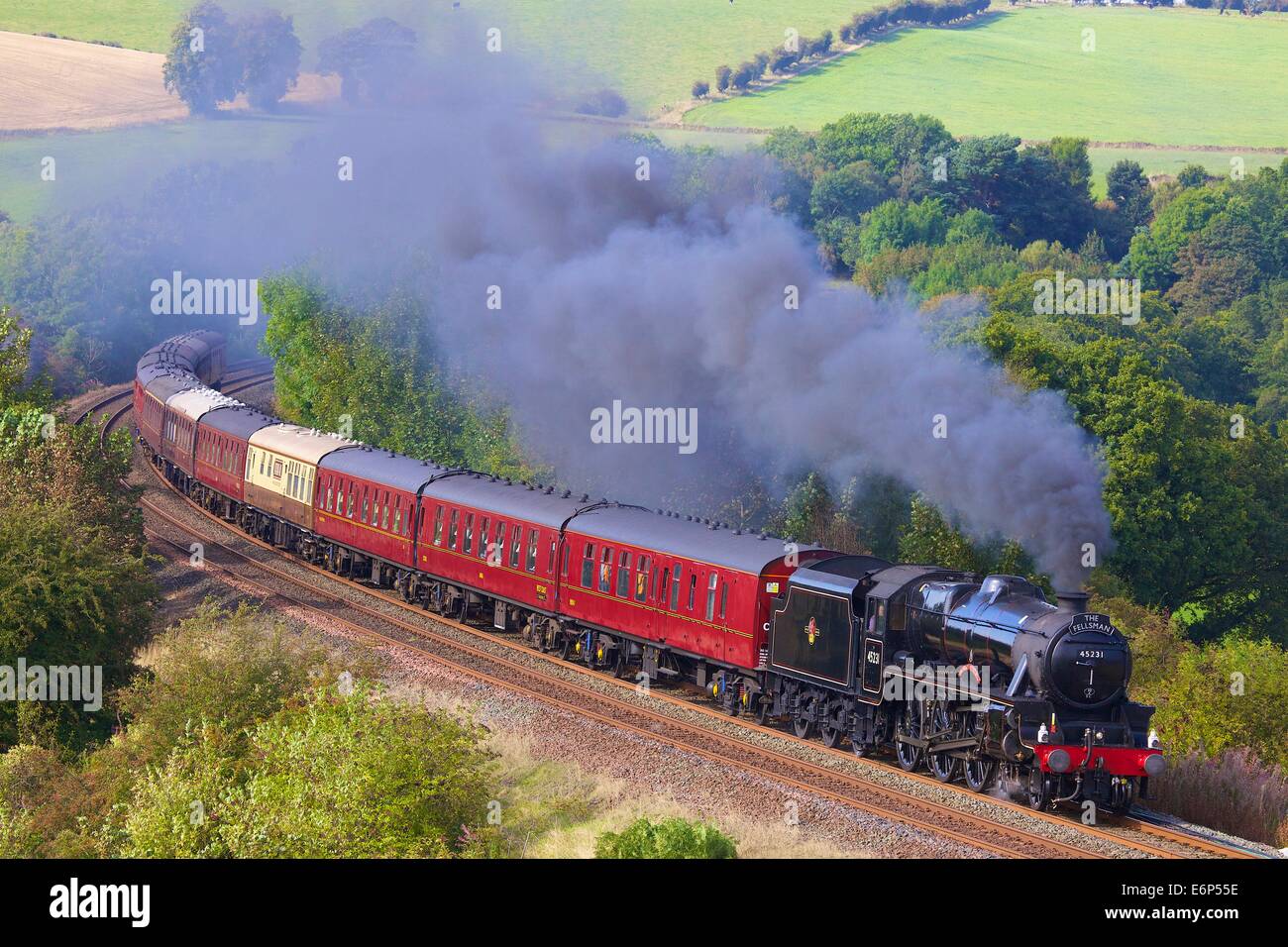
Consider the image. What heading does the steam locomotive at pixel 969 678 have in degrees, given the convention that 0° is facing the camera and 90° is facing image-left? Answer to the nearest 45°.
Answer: approximately 315°

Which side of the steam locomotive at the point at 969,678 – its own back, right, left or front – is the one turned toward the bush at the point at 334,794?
right

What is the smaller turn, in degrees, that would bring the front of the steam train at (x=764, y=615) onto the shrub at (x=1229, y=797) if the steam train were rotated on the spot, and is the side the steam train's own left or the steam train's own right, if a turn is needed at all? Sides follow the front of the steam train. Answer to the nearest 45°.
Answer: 0° — it already faces it

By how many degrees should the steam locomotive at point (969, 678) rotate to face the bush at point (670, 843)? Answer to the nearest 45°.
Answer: approximately 90° to its right

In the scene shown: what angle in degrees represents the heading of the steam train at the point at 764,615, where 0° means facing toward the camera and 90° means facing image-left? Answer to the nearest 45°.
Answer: approximately 315°

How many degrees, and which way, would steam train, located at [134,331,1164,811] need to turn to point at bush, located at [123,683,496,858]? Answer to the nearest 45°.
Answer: approximately 90° to its right

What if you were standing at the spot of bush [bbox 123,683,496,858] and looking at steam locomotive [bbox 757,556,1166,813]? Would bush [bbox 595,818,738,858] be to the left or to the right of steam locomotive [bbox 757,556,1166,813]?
right
